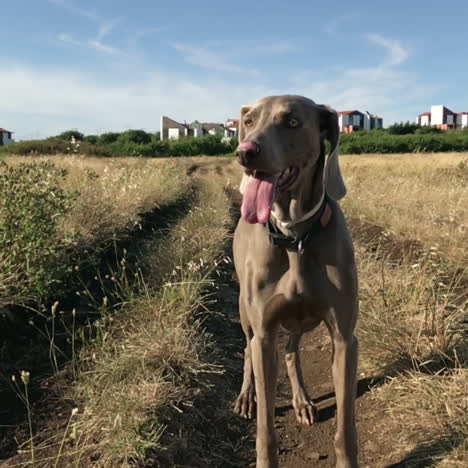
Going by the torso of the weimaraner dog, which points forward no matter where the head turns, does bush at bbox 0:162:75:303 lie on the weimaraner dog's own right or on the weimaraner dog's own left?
on the weimaraner dog's own right

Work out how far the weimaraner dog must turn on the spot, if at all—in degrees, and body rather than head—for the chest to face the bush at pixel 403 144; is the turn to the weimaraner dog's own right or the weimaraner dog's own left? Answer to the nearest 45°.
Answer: approximately 180°

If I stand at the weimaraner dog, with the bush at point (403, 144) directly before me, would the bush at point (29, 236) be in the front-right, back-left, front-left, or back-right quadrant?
front-left

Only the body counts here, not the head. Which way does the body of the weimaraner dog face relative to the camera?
toward the camera
